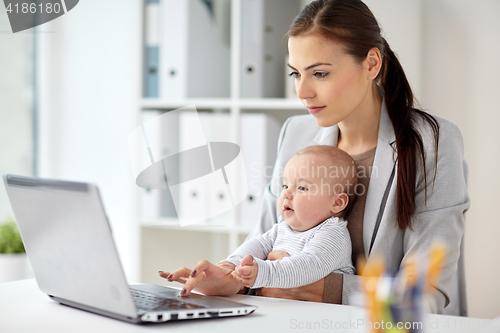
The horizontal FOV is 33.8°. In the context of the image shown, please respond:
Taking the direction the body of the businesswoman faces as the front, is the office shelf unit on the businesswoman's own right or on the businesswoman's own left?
on the businesswoman's own right

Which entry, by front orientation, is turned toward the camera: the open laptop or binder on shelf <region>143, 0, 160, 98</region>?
the binder on shelf

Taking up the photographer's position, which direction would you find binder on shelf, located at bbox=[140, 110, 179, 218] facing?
facing the viewer

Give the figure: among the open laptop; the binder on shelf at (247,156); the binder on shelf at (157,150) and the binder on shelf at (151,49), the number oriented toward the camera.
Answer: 3

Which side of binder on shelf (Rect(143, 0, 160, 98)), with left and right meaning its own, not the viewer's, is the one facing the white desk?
front

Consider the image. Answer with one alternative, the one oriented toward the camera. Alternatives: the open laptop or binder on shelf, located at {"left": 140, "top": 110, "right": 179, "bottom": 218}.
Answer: the binder on shelf

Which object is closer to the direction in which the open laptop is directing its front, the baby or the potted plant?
the baby

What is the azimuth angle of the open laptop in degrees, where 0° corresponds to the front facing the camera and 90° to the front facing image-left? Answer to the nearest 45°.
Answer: approximately 225°

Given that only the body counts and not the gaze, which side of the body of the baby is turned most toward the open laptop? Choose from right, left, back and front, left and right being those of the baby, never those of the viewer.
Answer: front

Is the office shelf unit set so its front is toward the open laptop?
yes

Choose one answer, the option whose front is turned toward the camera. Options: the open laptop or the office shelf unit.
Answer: the office shelf unit

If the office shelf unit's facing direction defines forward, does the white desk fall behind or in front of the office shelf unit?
in front

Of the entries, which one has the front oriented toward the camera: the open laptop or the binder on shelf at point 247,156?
the binder on shelf

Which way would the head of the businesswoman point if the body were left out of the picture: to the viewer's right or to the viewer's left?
to the viewer's left

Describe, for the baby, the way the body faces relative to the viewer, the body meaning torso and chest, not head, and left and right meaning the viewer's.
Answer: facing the viewer and to the left of the viewer
